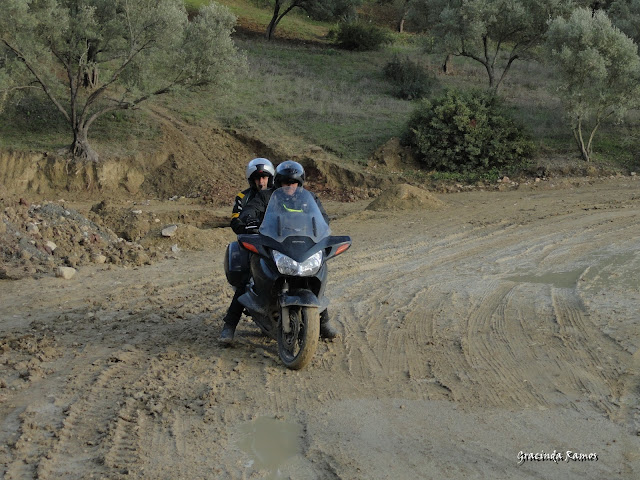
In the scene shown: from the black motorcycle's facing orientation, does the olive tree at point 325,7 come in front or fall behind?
behind

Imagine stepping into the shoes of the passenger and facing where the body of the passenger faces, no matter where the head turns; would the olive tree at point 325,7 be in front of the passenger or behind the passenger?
behind

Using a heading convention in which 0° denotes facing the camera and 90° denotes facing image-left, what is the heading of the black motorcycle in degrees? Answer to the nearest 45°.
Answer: approximately 0°

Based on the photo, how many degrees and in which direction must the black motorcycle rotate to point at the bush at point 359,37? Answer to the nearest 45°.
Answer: approximately 180°

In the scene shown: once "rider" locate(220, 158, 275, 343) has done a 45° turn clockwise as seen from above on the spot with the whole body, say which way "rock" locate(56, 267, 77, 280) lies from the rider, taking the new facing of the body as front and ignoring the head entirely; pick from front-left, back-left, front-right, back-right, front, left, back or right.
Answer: right

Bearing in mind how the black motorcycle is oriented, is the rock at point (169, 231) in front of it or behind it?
behind

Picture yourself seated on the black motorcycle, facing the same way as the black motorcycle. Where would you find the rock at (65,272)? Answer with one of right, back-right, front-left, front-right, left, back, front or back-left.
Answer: back-right

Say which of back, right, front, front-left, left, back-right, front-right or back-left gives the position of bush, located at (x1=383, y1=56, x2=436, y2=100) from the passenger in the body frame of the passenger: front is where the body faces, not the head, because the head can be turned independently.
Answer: back
